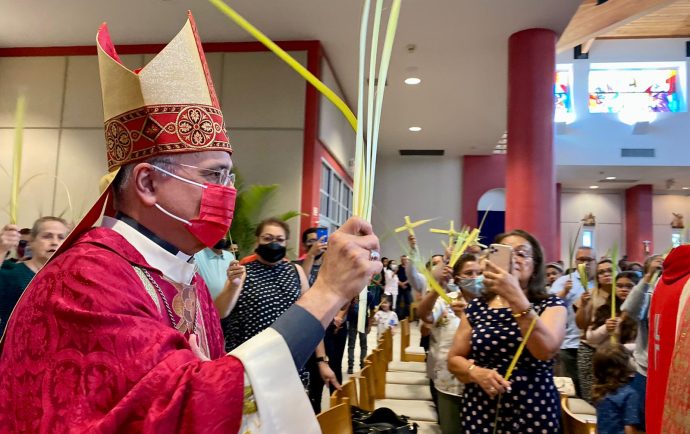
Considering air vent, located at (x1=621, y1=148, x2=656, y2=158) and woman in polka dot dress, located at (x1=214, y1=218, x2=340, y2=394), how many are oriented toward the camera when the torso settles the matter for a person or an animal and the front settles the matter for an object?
2

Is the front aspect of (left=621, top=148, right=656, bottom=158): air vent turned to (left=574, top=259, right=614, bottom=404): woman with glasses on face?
yes

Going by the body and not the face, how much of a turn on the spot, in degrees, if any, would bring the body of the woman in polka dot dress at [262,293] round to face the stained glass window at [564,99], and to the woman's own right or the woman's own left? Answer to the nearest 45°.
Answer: approximately 135° to the woman's own left

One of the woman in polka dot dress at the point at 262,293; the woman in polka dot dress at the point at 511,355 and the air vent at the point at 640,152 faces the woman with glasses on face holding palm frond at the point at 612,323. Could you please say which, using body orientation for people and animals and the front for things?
the air vent

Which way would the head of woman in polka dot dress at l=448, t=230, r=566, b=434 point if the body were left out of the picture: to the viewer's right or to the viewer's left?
to the viewer's left

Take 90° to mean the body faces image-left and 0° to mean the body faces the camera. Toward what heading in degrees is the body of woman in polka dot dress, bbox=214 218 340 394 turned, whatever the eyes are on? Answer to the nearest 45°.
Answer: approximately 0°

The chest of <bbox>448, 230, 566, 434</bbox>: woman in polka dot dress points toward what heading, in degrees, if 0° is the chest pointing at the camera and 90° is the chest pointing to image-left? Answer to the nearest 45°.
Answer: approximately 45°

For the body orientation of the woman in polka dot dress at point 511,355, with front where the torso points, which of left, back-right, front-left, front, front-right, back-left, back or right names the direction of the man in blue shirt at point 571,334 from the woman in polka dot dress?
back-right

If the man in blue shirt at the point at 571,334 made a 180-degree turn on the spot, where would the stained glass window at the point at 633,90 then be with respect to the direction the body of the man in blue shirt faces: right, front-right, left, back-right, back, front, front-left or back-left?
front-left
